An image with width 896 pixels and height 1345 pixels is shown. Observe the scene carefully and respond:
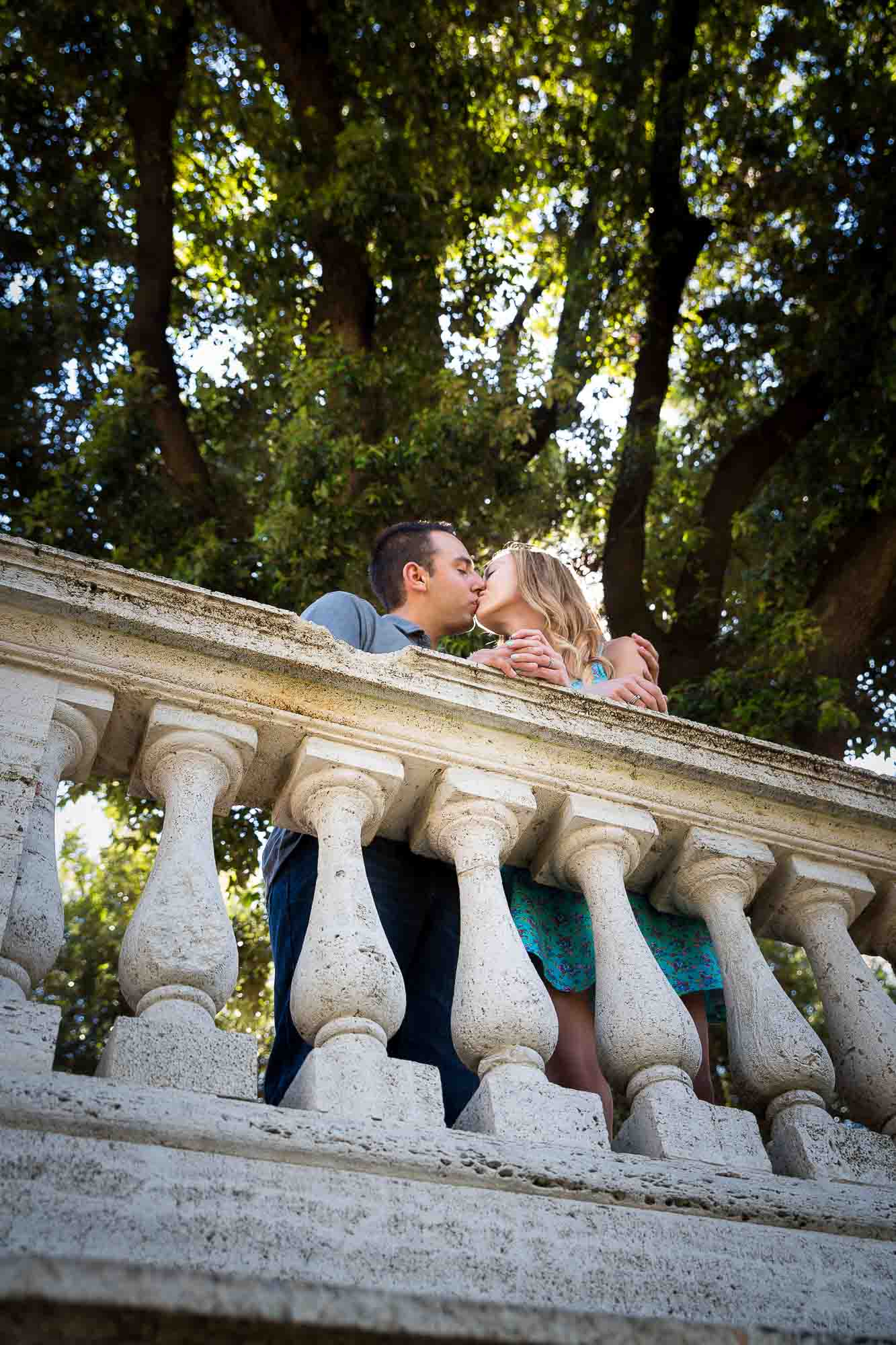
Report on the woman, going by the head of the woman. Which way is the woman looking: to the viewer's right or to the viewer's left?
to the viewer's left

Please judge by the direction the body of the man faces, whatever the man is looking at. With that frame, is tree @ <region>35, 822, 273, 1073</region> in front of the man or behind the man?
behind

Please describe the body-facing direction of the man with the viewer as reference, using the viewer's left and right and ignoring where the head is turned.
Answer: facing the viewer and to the right of the viewer

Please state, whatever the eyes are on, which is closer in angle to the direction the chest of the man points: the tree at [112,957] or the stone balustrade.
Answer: the stone balustrade

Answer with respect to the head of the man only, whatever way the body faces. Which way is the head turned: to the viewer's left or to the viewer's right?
to the viewer's right

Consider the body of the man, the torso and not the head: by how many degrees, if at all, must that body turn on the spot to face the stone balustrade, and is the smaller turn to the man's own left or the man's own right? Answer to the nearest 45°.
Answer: approximately 45° to the man's own right
